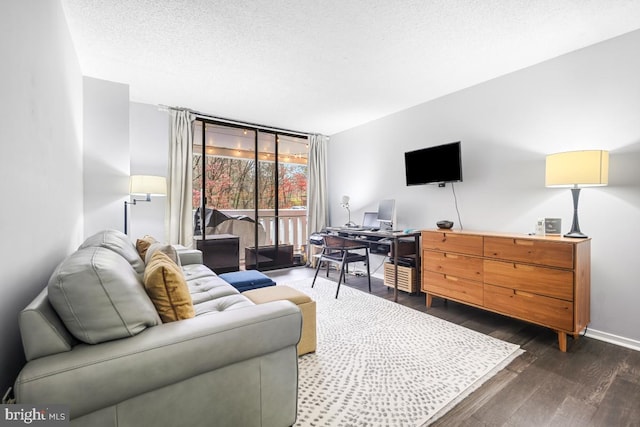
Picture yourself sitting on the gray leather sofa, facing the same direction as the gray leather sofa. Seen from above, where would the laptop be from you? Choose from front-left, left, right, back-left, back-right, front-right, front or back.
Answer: front-left

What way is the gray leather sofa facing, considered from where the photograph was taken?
facing to the right of the viewer

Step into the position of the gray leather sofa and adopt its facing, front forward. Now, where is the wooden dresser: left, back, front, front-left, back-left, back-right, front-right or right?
front

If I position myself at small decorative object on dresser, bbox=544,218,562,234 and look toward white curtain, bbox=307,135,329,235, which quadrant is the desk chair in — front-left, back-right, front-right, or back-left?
front-left

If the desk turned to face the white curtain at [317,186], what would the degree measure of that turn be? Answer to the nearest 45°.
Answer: approximately 90° to its right

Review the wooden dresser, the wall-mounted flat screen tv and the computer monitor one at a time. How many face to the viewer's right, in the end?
0

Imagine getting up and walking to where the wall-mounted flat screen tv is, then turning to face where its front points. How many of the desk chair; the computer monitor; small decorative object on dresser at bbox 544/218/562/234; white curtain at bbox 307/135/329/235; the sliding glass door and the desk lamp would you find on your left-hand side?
1

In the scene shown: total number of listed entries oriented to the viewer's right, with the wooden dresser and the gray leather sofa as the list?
1

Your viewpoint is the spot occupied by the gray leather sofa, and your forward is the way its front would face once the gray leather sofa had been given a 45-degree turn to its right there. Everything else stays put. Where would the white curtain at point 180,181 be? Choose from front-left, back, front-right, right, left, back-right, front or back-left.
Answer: back-left

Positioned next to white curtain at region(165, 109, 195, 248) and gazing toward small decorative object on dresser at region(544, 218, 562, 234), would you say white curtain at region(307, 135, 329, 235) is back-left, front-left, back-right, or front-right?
front-left

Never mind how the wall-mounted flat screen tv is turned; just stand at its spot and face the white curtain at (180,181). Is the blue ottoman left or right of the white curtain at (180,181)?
left

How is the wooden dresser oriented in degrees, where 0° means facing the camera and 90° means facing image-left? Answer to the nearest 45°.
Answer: approximately 45°

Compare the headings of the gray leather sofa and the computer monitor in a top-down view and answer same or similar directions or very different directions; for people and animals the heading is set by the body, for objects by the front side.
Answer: very different directions
